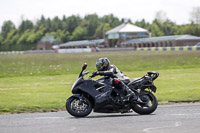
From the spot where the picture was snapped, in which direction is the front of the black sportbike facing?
facing to the left of the viewer

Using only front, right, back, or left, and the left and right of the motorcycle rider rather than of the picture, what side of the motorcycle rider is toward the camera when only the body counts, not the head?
left
